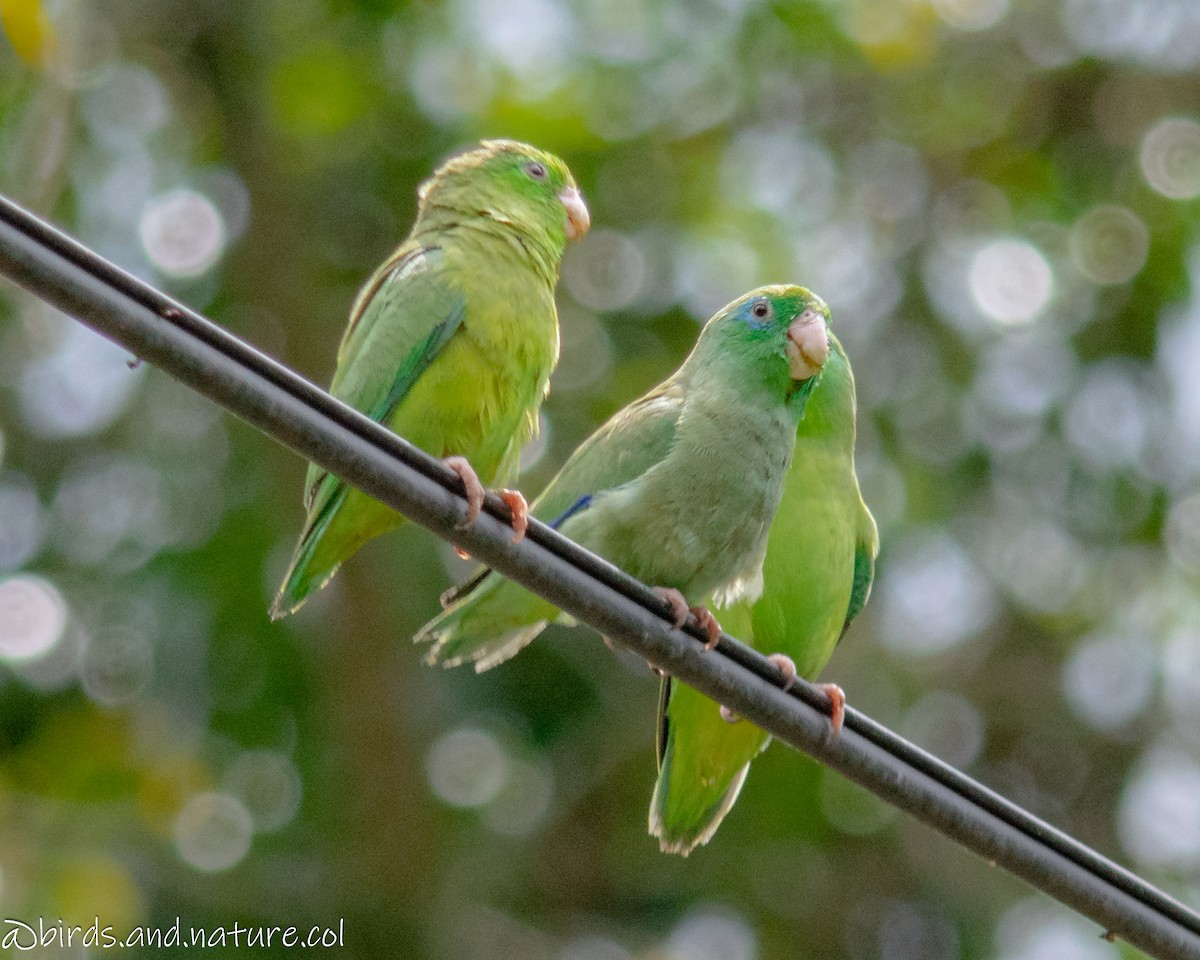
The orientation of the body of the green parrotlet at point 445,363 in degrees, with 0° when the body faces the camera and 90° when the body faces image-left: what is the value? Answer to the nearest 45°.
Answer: approximately 315°

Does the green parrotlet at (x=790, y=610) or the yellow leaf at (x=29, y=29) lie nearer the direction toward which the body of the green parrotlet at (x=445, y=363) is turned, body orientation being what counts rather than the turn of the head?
the green parrotlet

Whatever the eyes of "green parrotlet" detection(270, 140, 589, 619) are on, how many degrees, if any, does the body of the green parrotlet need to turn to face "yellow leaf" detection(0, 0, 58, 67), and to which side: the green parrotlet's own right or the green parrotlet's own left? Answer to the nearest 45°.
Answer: approximately 135° to the green parrotlet's own right

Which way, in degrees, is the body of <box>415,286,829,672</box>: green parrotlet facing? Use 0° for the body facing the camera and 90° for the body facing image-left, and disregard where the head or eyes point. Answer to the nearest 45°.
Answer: approximately 315°

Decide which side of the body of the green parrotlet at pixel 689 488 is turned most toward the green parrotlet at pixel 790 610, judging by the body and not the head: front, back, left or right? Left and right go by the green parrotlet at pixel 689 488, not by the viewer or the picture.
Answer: left

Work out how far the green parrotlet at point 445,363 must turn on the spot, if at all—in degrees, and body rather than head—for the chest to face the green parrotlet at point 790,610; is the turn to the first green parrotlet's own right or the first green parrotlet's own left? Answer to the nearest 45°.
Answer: approximately 45° to the first green parrotlet's own left
